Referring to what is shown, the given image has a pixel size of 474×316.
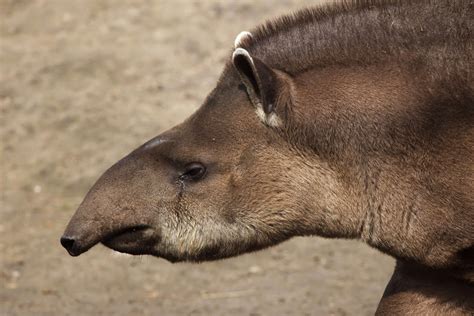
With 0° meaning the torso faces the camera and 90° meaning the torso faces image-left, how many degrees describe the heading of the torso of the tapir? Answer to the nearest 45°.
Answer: approximately 90°
